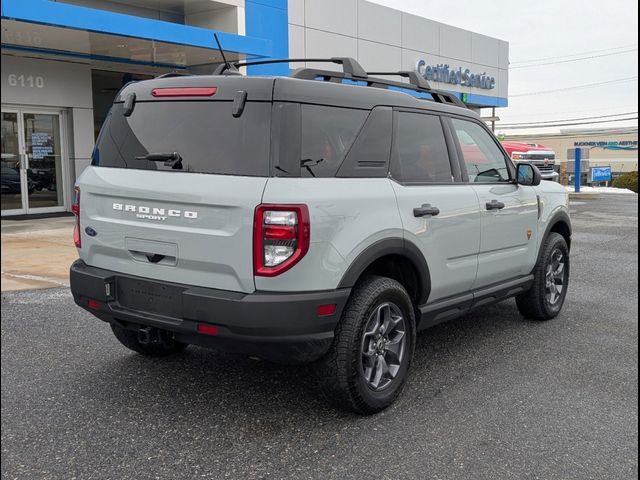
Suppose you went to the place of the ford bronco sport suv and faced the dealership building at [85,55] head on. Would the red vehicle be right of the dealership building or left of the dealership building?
right

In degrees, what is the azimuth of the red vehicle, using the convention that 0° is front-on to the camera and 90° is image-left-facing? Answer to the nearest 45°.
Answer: approximately 315°

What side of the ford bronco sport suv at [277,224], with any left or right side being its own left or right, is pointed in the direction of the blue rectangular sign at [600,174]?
front

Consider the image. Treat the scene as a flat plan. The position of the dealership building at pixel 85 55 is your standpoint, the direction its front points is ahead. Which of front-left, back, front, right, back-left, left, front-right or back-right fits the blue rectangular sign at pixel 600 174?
left

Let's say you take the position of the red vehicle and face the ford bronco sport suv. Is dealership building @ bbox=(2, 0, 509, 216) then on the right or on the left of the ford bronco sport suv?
right

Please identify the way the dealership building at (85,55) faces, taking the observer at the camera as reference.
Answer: facing the viewer and to the right of the viewer

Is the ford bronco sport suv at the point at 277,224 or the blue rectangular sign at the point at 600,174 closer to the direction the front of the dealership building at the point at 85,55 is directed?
the ford bronco sport suv

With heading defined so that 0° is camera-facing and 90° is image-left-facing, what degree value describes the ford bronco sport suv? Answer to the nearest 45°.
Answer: approximately 225°

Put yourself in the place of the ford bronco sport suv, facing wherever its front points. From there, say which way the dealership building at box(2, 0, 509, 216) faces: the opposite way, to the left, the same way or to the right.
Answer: to the right

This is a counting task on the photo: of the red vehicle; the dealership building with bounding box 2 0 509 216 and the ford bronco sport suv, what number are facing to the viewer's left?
0

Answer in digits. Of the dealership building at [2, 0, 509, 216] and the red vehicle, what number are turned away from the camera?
0
